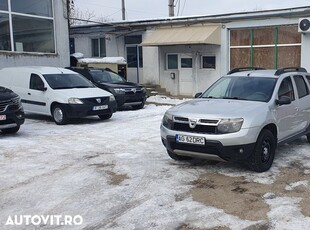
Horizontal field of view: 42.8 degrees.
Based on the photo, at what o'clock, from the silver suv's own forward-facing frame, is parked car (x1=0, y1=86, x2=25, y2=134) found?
The parked car is roughly at 2 o'clock from the silver suv.

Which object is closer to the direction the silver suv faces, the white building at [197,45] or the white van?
the white van

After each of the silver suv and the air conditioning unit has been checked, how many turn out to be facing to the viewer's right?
0

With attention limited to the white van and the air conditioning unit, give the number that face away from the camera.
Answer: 0

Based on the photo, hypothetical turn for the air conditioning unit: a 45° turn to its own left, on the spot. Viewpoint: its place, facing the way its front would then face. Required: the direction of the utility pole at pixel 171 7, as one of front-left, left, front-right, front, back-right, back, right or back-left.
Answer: back

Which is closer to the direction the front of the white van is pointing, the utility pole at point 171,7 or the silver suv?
the silver suv

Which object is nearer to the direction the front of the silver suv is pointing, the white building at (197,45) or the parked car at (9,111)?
the parked car

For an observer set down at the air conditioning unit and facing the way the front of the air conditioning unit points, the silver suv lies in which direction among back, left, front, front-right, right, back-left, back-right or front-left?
front

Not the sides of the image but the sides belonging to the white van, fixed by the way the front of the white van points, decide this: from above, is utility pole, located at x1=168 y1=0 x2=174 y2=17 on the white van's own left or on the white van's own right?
on the white van's own left

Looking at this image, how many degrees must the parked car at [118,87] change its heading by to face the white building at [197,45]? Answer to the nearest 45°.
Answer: approximately 90° to its left

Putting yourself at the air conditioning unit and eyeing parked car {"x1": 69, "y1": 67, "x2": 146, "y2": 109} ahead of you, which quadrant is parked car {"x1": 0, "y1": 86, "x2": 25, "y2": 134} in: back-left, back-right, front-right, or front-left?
front-left

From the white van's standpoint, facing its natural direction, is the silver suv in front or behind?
in front

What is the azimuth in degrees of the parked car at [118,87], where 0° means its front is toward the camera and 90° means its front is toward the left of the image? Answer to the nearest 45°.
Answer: approximately 315°

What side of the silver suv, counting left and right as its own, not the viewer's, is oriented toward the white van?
right

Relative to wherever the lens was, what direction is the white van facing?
facing the viewer and to the right of the viewer

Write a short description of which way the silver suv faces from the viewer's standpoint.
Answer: facing the viewer and to the left of the viewer

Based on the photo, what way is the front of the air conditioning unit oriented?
toward the camera
